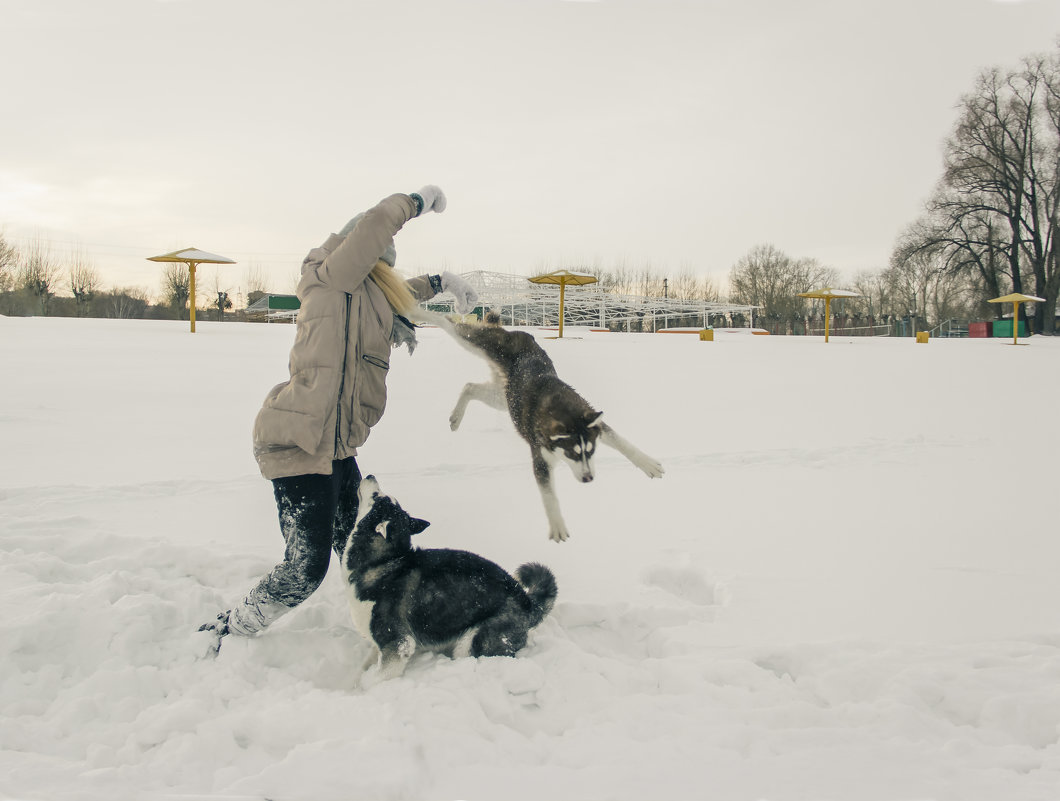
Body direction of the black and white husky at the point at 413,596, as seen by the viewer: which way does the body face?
to the viewer's left

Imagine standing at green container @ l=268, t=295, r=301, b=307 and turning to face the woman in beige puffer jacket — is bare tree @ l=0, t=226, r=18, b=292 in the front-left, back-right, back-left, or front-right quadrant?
back-right

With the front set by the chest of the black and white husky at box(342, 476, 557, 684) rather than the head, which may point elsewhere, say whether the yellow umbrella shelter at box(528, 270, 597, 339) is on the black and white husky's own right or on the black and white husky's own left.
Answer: on the black and white husky's own right

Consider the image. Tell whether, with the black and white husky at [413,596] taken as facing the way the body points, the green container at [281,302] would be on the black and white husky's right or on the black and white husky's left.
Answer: on the black and white husky's right
